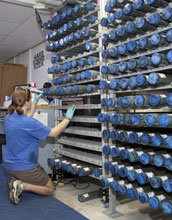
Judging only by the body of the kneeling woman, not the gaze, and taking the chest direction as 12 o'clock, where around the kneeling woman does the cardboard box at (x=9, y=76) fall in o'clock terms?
The cardboard box is roughly at 10 o'clock from the kneeling woman.

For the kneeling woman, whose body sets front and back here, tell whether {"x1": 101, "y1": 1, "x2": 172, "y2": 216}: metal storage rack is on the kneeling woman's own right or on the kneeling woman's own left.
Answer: on the kneeling woman's own right

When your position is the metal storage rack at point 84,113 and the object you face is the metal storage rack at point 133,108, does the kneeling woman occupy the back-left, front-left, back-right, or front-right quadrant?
back-right

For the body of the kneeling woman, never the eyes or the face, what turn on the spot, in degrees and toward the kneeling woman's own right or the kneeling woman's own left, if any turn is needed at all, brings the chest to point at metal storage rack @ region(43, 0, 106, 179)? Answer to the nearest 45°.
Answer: approximately 45° to the kneeling woman's own right
